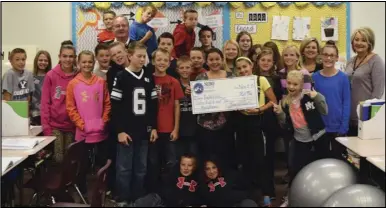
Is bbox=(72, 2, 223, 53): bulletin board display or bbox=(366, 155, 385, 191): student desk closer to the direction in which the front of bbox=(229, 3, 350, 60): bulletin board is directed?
the student desk

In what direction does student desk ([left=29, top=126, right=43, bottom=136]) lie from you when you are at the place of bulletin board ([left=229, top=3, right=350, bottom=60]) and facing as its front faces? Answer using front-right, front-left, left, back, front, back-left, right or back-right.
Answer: front-right

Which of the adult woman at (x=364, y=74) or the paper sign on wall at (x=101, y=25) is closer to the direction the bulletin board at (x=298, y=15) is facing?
the adult woman

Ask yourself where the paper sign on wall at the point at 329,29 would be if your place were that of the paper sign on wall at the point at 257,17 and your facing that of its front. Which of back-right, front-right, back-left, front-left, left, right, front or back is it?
left

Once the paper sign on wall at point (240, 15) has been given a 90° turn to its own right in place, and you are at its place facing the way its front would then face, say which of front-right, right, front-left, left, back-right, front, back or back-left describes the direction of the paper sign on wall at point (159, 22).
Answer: front

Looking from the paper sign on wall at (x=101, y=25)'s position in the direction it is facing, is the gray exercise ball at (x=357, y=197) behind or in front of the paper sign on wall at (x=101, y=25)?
in front

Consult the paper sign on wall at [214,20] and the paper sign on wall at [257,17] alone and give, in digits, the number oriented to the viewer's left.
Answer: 0

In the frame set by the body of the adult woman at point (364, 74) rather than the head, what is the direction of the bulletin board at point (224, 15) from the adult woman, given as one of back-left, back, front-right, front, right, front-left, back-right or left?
right

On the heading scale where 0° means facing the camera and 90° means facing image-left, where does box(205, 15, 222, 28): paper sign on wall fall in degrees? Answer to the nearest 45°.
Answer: approximately 0°
